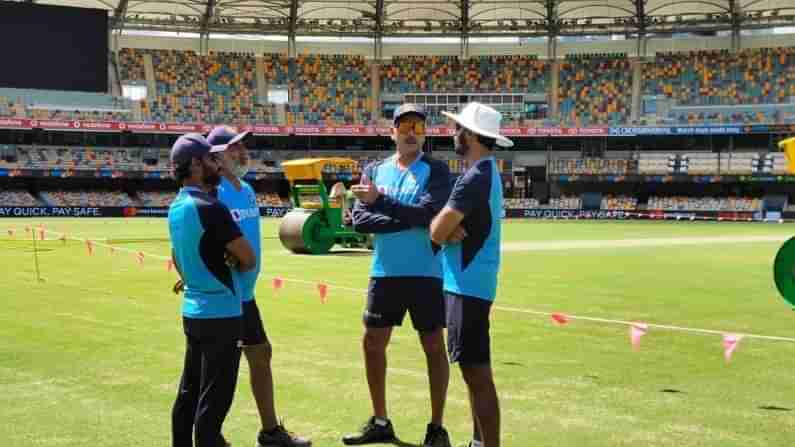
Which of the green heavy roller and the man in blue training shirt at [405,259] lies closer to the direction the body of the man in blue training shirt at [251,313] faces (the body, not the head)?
the man in blue training shirt

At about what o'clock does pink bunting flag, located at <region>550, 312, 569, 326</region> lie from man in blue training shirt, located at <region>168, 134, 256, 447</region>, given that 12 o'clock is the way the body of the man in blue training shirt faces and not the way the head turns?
The pink bunting flag is roughly at 12 o'clock from the man in blue training shirt.

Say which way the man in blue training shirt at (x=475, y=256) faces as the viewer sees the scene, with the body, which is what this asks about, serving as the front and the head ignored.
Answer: to the viewer's left

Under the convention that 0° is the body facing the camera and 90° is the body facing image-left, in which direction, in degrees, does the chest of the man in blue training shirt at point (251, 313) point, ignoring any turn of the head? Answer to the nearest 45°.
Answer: approximately 315°

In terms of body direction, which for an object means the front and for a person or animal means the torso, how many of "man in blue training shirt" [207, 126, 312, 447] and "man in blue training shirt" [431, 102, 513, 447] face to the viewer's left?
1

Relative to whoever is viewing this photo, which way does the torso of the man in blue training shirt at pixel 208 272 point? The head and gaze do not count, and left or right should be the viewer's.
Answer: facing away from the viewer and to the right of the viewer

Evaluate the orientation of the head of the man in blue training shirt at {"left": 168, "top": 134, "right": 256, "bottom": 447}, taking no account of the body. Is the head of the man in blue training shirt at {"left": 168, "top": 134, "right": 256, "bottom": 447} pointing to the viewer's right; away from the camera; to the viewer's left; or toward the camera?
to the viewer's right
